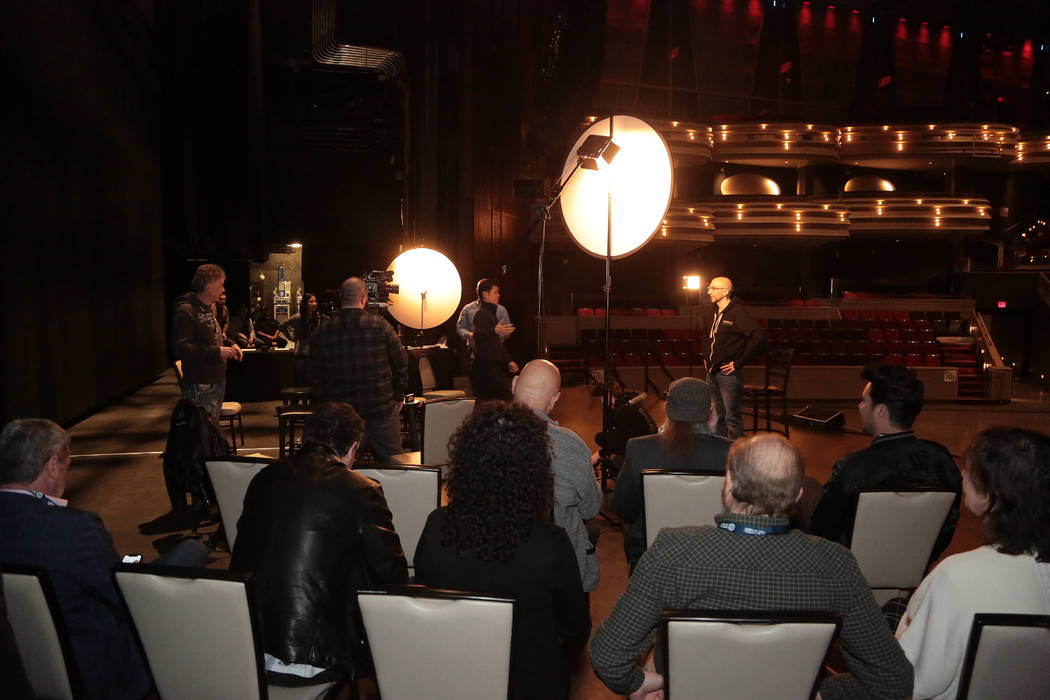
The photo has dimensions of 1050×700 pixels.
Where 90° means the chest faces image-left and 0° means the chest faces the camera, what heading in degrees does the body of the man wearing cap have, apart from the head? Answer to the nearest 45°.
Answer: approximately 180°

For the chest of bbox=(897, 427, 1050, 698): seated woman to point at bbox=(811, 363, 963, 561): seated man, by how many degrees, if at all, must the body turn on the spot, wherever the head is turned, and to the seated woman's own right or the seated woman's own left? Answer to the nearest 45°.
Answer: approximately 45° to the seated woman's own right

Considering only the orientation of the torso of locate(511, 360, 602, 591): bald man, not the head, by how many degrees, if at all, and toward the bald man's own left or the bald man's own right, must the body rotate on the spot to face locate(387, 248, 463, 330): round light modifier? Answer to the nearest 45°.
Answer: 0° — they already face it

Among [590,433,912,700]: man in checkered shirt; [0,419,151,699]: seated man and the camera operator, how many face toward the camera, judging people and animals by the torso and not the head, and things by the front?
0

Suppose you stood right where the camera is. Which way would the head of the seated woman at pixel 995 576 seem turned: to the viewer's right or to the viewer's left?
to the viewer's left

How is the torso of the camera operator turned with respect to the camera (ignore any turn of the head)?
away from the camera

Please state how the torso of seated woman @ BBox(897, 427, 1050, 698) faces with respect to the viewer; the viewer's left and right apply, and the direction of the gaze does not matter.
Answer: facing away from the viewer and to the left of the viewer

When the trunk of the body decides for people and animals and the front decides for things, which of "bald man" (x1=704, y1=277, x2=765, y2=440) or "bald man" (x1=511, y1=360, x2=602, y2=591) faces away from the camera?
"bald man" (x1=511, y1=360, x2=602, y2=591)

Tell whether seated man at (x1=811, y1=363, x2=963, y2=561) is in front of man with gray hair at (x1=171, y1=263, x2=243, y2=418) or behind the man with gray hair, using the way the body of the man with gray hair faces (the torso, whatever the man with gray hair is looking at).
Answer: in front

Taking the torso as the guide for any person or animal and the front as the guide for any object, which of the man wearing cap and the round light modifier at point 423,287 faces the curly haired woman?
the round light modifier

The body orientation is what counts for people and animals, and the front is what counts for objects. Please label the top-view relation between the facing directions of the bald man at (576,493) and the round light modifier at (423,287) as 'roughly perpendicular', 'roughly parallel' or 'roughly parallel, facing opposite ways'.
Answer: roughly parallel, facing opposite ways

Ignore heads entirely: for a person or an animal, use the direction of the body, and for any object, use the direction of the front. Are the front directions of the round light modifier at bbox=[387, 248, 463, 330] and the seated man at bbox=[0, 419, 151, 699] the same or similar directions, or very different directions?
very different directions

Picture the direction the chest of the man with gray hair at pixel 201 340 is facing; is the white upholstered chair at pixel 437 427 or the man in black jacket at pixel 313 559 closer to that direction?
the white upholstered chair

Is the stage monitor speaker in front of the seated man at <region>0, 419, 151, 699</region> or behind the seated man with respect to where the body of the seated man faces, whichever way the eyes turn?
in front

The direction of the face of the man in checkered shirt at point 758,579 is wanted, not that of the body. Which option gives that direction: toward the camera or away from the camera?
away from the camera

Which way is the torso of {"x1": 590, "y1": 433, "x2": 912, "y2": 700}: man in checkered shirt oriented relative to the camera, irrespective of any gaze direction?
away from the camera

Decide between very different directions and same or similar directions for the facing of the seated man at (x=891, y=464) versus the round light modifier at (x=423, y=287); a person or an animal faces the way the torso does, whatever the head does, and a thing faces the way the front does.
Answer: very different directions

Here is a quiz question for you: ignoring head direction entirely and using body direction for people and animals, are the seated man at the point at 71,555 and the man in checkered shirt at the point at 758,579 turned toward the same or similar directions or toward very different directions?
same or similar directions

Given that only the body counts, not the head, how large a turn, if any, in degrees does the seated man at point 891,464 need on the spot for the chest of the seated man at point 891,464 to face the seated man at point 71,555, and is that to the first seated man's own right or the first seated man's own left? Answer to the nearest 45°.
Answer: approximately 90° to the first seated man's own left
